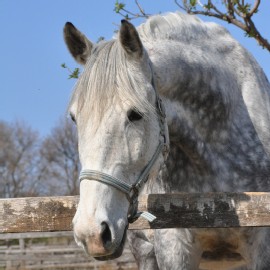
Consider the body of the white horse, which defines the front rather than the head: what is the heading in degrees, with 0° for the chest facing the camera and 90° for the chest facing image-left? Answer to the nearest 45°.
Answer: approximately 45°
